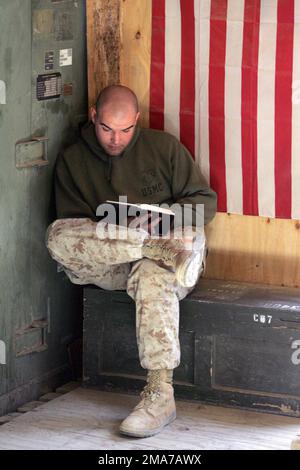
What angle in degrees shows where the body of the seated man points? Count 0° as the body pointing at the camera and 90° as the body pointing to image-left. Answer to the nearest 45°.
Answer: approximately 0°

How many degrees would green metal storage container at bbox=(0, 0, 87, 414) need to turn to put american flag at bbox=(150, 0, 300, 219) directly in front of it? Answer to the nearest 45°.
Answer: approximately 45° to its left

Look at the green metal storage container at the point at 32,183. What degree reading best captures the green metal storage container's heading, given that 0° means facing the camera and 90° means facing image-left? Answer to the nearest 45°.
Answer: approximately 315°
